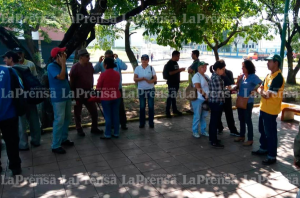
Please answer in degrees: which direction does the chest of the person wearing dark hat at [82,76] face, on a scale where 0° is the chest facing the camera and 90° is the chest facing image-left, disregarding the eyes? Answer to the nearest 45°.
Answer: approximately 315°

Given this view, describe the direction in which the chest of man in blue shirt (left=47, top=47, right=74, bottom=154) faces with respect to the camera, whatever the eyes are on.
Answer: to the viewer's right

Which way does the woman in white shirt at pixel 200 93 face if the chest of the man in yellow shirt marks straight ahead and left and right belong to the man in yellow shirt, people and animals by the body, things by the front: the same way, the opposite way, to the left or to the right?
to the left
